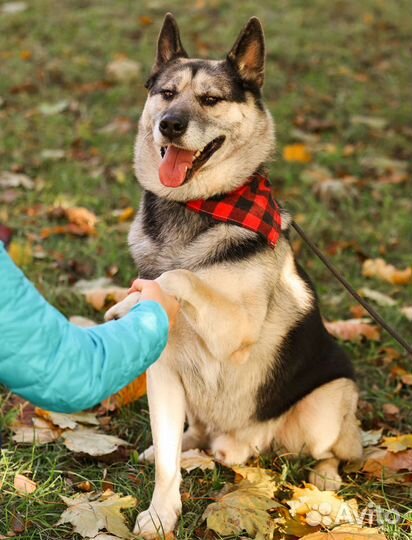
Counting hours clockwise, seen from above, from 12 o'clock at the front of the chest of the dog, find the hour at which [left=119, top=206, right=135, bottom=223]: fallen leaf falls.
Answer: The fallen leaf is roughly at 4 o'clock from the dog.

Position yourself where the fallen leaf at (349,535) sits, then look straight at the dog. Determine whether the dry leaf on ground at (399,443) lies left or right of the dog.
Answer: right

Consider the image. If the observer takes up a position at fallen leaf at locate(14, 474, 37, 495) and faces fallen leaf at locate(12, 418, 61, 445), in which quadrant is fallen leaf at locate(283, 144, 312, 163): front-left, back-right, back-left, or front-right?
front-right

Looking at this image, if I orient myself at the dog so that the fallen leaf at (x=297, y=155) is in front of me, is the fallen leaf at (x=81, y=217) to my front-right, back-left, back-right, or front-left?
front-left

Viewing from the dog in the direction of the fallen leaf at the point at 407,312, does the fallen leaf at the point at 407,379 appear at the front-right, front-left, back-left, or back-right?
front-right

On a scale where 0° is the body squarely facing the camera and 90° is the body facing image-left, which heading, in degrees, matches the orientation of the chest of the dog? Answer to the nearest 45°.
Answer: approximately 45°

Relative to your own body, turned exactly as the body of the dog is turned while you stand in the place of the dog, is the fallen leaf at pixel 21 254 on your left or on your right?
on your right

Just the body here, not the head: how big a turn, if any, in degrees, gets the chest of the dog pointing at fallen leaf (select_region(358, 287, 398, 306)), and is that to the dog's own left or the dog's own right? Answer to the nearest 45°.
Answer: approximately 180°

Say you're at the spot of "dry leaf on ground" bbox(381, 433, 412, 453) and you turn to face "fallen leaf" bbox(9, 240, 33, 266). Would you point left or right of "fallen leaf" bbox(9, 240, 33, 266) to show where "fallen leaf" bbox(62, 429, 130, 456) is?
left

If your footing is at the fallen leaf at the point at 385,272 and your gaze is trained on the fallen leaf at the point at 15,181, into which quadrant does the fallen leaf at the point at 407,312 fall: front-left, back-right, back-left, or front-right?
back-left

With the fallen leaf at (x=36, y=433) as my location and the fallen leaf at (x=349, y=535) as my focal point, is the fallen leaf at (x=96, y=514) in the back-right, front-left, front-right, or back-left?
front-right

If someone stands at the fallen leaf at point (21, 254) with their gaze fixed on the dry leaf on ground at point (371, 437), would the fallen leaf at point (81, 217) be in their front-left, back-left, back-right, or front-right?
back-left
